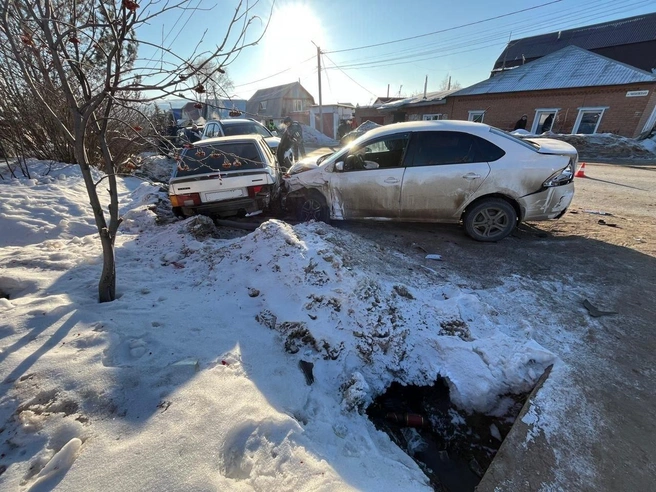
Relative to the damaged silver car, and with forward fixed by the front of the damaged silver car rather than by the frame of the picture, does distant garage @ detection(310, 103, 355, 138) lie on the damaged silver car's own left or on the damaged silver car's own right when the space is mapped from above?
on the damaged silver car's own right

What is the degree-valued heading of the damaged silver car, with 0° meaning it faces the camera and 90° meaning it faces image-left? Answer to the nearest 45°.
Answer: approximately 90°

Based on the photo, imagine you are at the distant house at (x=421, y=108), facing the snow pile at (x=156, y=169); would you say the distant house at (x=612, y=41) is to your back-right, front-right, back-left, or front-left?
back-left

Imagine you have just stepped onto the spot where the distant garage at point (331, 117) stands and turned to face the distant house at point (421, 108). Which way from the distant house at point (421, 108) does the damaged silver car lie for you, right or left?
right

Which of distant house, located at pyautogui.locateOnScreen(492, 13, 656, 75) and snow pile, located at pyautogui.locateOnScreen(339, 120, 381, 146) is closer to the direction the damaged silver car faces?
the snow pile

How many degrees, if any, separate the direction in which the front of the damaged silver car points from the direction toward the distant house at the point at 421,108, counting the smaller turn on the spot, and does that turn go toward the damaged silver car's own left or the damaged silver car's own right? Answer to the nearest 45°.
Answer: approximately 90° to the damaged silver car's own right

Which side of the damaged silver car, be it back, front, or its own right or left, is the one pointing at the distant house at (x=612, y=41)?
right

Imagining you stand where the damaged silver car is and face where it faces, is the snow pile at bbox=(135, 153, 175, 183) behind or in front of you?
in front

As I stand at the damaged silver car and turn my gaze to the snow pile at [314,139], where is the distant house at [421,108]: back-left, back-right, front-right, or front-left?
front-right

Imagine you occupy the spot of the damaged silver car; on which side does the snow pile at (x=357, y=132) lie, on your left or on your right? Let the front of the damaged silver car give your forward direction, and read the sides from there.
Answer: on your right

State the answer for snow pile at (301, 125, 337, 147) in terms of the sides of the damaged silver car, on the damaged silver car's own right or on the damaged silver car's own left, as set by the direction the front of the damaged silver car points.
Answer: on the damaged silver car's own right
